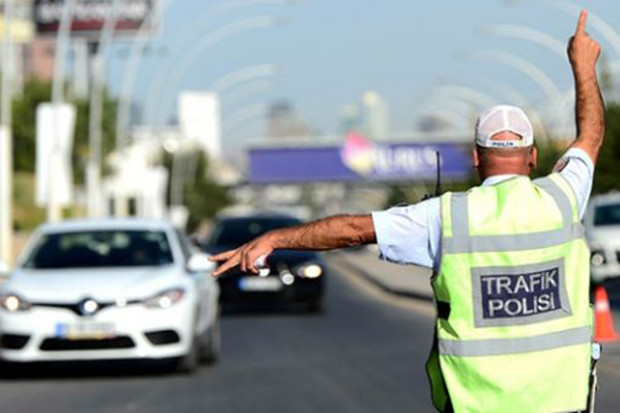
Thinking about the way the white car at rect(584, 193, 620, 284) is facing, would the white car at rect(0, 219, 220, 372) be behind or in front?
in front

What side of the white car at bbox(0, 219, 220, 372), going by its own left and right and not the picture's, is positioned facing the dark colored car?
back

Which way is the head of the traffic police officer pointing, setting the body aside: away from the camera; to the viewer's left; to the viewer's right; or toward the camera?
away from the camera

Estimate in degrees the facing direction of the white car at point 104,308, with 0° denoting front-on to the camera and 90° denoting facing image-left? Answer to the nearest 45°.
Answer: approximately 0°

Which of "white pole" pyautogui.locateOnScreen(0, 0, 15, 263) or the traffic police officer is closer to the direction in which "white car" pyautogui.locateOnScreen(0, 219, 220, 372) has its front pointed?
the traffic police officer

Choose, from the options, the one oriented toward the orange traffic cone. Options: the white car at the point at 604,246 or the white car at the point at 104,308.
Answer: the white car at the point at 604,246

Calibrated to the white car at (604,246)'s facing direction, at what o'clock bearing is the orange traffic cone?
The orange traffic cone is roughly at 12 o'clock from the white car.

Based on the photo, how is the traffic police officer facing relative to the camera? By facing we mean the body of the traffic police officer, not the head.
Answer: away from the camera

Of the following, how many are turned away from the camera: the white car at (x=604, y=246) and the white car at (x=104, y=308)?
0

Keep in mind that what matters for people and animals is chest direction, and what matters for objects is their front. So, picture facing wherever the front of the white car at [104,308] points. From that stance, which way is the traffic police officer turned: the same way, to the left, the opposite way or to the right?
the opposite way

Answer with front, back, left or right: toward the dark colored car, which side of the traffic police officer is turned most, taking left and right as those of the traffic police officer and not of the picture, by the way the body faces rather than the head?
front

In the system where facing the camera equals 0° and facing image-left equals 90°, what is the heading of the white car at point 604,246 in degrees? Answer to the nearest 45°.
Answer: approximately 0°
